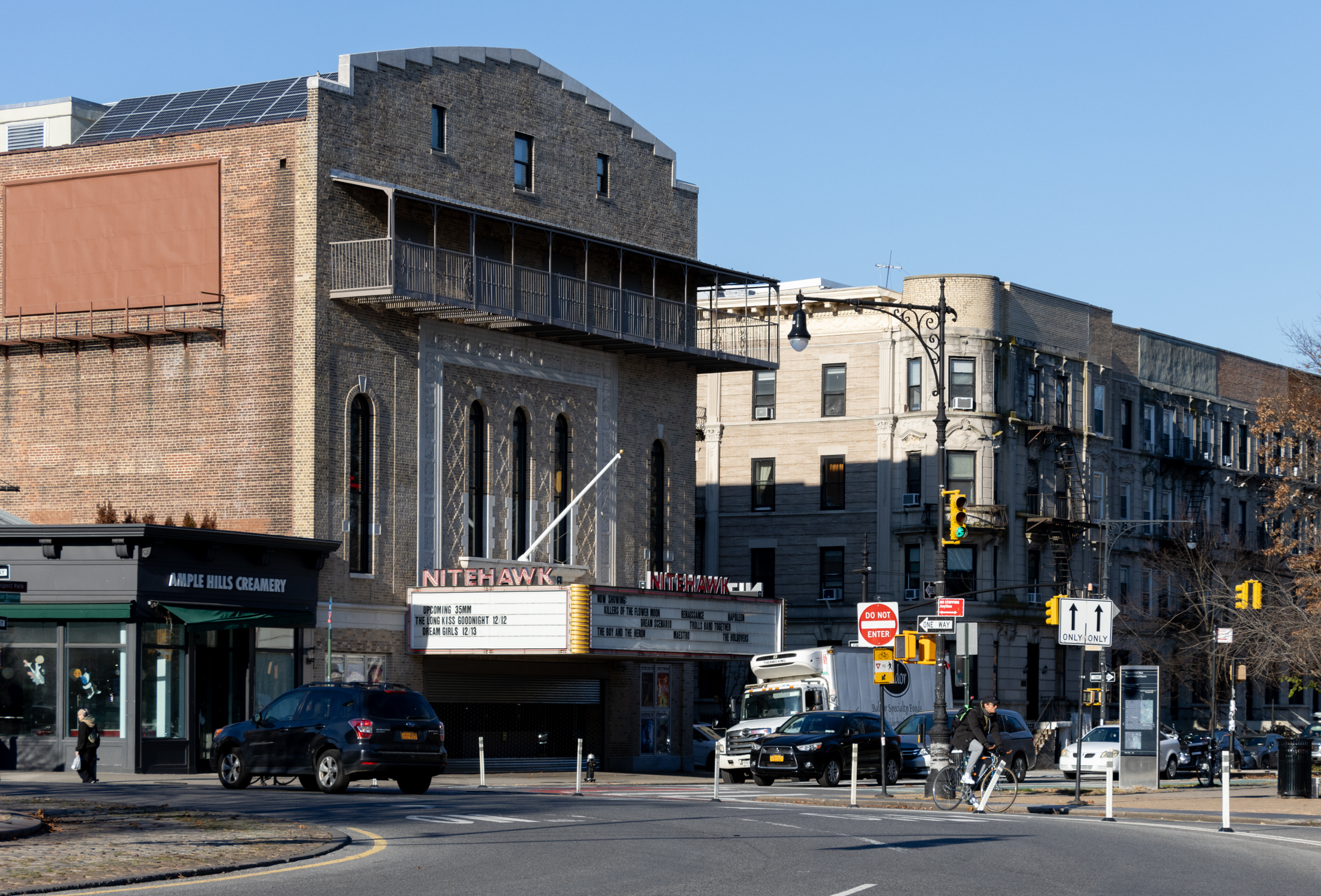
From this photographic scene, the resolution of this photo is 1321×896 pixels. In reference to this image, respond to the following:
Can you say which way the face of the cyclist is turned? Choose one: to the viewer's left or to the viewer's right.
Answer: to the viewer's right

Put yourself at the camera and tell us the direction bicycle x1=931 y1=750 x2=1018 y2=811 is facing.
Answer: facing to the right of the viewer

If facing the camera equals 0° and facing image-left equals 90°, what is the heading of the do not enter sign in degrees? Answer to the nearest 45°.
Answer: approximately 0°

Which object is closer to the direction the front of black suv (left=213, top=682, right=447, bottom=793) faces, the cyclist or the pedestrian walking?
the pedestrian walking

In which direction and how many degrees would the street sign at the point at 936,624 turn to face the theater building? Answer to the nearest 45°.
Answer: approximately 135° to its right

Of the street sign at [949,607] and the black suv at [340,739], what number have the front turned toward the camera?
1

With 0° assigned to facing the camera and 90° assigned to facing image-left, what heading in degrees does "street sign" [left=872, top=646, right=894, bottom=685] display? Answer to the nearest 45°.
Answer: approximately 0°

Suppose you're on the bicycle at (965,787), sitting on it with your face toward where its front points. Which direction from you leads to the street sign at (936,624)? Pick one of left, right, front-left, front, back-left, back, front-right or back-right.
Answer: left

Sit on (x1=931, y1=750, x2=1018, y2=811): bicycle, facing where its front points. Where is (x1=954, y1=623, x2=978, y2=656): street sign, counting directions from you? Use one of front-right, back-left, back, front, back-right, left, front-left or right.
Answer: left
